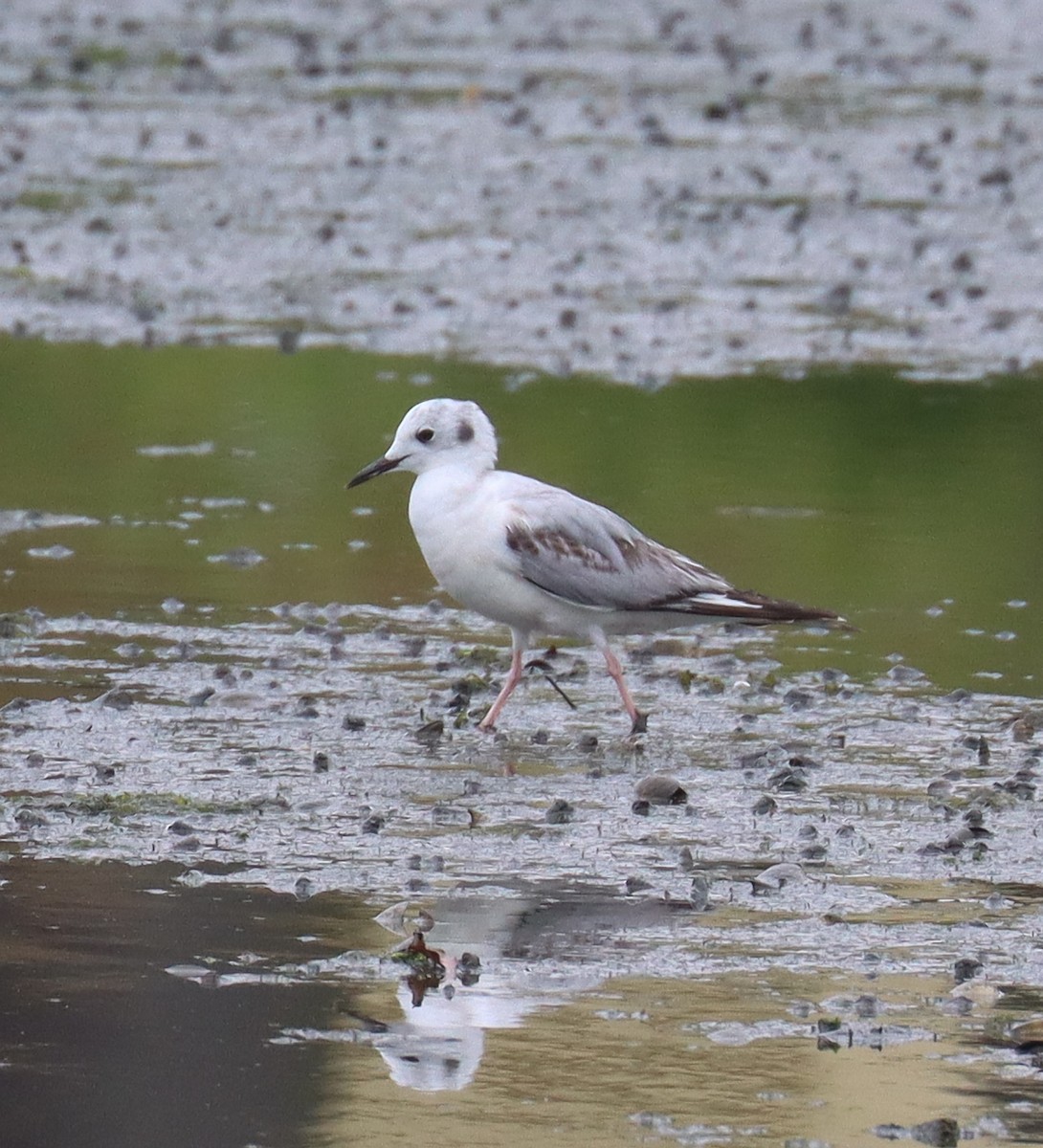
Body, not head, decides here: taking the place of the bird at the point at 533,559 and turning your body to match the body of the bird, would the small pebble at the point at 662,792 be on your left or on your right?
on your left

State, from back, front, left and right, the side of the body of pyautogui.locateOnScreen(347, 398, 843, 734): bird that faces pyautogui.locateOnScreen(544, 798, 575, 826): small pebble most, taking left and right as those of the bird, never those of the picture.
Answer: left

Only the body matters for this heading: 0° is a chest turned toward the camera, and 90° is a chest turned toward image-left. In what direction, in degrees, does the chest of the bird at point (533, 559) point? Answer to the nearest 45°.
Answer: approximately 90°
